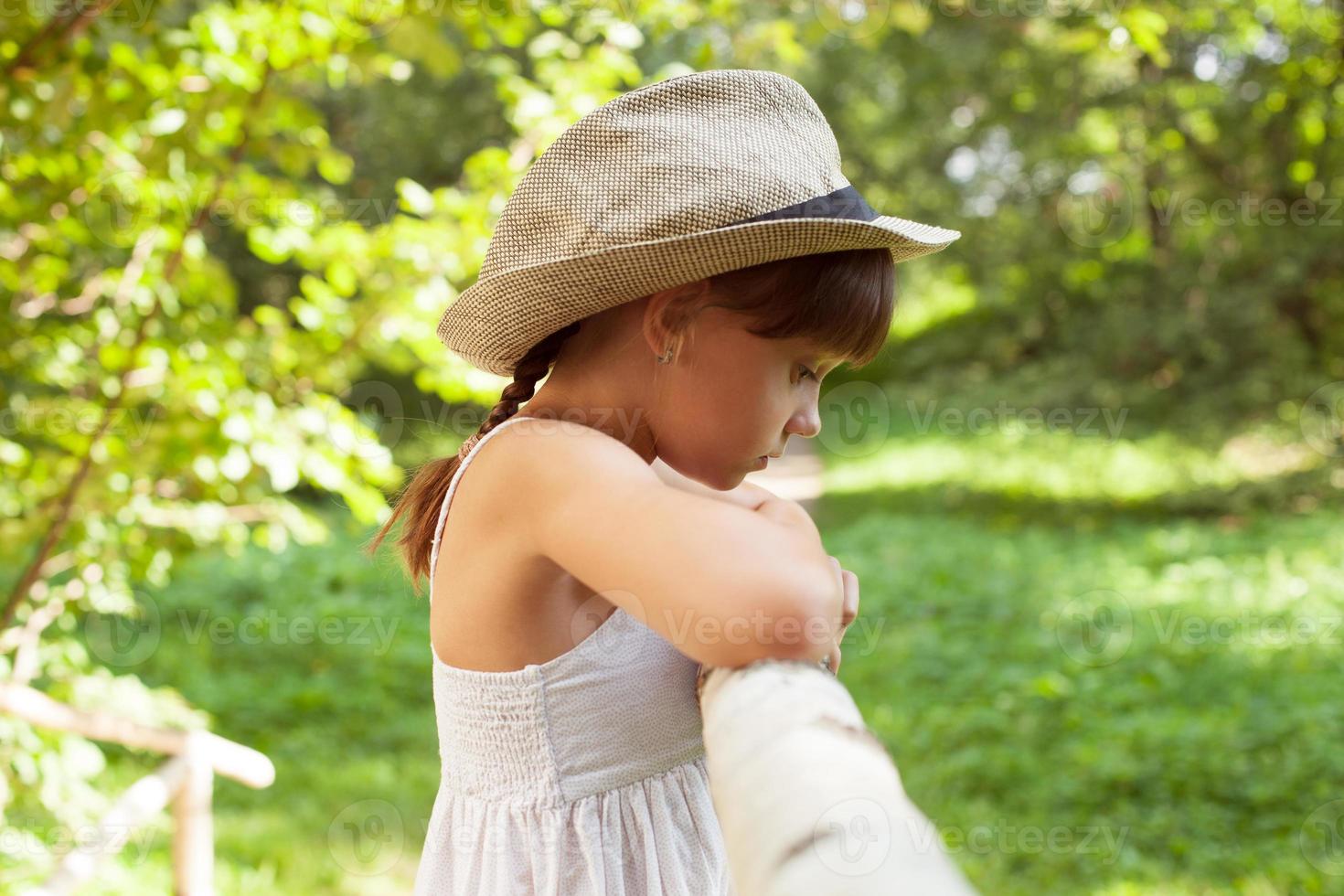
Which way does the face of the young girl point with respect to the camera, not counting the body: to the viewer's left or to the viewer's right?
to the viewer's right

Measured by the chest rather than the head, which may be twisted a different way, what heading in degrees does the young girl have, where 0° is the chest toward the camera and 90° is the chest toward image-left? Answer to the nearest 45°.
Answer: approximately 270°

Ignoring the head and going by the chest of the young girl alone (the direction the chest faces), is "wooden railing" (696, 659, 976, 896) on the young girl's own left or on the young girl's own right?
on the young girl's own right
